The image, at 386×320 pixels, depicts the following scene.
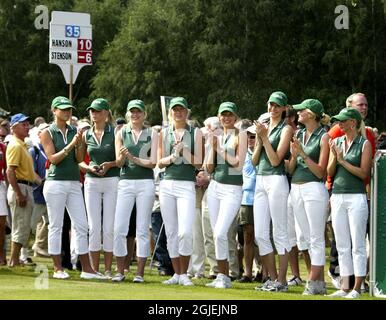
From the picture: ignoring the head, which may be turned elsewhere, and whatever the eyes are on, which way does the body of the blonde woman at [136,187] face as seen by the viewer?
toward the camera

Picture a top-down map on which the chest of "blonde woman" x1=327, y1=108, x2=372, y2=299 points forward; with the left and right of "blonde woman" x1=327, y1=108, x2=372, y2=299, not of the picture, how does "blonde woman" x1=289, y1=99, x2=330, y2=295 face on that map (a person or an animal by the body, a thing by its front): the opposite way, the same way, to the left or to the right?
the same way

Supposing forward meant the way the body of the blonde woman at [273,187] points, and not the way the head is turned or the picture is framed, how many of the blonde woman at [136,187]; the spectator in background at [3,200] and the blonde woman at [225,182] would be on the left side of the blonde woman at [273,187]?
0

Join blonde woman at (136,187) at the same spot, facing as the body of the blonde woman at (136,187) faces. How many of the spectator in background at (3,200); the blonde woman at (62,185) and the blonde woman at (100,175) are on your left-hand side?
0

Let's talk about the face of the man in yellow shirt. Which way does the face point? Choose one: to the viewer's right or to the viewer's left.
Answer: to the viewer's right

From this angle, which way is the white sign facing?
toward the camera

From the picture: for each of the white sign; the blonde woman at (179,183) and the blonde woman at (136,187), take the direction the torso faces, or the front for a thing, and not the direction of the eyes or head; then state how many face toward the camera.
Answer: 3

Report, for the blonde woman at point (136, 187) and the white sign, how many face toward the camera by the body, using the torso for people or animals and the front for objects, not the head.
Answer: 2

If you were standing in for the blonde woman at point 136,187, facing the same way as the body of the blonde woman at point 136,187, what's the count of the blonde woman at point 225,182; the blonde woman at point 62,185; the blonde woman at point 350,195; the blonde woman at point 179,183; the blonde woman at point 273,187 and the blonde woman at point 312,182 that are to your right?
1

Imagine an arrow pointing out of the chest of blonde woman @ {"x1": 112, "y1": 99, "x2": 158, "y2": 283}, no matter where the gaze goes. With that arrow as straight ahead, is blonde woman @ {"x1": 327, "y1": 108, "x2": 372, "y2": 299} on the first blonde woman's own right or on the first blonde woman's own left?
on the first blonde woman's own left

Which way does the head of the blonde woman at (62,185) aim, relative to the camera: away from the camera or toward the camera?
toward the camera

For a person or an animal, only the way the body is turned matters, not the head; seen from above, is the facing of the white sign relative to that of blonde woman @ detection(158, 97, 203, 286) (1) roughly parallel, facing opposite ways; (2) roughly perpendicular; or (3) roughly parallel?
roughly parallel

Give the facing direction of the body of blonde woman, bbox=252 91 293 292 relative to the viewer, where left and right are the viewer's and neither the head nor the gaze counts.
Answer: facing the viewer and to the left of the viewer

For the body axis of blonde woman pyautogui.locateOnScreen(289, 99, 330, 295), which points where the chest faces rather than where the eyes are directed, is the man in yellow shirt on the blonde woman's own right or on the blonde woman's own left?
on the blonde woman's own right

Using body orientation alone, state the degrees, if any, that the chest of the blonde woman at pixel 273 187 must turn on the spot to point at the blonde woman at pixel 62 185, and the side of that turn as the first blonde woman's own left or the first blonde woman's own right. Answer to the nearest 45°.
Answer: approximately 45° to the first blonde woman's own right

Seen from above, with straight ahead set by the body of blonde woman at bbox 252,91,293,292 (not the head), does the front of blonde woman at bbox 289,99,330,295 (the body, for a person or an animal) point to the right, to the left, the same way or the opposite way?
the same way
